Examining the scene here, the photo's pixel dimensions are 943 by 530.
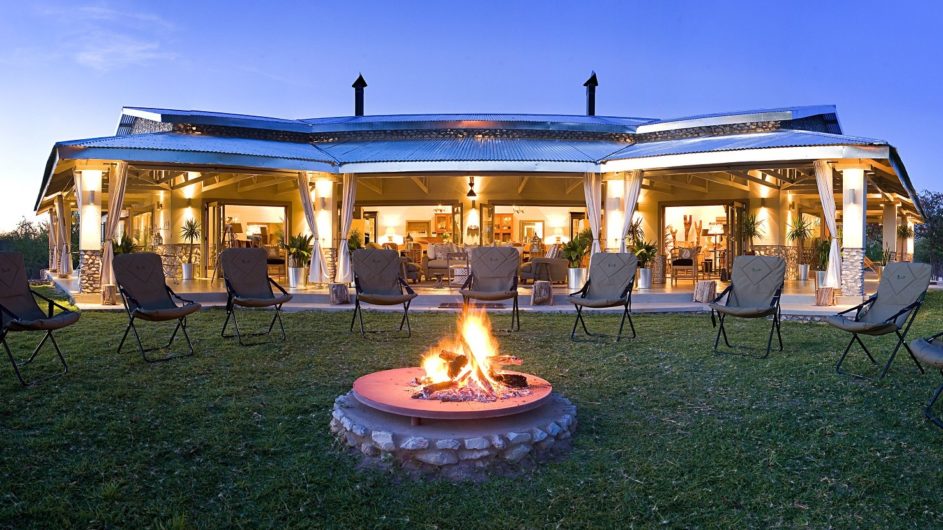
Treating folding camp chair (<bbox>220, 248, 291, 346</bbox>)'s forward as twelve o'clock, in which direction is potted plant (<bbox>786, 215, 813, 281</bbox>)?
The potted plant is roughly at 10 o'clock from the folding camp chair.

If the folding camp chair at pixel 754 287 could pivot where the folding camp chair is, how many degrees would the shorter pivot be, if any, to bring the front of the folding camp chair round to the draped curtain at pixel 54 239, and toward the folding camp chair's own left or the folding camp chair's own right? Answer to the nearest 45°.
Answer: approximately 45° to the folding camp chair's own right

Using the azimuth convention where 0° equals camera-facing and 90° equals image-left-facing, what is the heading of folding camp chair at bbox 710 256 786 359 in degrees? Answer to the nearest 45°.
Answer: approximately 45°

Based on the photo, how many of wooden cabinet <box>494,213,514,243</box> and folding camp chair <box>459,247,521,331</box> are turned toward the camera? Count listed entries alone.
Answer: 2

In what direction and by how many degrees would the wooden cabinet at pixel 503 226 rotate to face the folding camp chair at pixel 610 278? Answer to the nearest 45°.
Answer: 0° — it already faces it

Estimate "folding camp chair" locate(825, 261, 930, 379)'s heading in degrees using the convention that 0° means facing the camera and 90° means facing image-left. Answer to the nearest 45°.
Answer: approximately 45°

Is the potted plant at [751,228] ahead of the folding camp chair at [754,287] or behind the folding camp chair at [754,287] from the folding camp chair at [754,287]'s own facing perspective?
behind

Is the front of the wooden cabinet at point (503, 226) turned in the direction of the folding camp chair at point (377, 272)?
yes

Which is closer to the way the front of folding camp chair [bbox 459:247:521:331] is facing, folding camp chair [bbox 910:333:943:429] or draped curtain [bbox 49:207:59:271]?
the folding camp chair

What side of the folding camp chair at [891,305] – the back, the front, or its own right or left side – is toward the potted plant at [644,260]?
right

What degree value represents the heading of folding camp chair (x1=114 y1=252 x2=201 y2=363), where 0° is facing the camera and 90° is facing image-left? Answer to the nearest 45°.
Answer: approximately 315°
